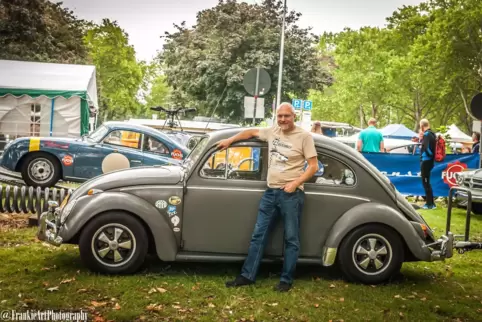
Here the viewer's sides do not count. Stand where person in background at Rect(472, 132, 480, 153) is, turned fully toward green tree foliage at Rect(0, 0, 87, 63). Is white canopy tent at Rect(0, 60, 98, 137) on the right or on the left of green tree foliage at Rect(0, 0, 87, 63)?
left

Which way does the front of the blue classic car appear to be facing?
to the viewer's left

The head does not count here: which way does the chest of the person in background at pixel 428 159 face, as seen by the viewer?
to the viewer's left

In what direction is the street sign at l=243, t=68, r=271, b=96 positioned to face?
away from the camera

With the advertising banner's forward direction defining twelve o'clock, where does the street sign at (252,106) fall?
The street sign is roughly at 2 o'clock from the advertising banner.

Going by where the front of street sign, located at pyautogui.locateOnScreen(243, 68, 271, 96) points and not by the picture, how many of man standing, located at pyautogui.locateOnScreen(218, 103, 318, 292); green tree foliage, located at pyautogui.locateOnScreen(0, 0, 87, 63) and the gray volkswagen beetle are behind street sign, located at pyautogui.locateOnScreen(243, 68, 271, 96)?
2

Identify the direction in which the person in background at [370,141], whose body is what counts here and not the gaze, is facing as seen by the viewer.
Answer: away from the camera

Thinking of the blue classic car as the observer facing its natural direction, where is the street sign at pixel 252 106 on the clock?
The street sign is roughly at 6 o'clock from the blue classic car.

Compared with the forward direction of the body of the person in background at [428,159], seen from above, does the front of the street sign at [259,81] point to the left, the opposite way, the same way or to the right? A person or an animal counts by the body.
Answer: to the right

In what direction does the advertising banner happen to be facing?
toward the camera

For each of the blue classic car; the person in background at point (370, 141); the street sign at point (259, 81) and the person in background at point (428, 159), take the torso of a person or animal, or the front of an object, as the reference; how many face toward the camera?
0

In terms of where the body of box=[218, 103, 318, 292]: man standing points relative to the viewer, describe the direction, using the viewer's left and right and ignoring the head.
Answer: facing the viewer and to the left of the viewer

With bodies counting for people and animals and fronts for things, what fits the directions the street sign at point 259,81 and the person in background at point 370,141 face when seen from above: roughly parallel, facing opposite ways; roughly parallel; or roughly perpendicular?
roughly parallel

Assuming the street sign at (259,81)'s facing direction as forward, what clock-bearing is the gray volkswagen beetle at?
The gray volkswagen beetle is roughly at 6 o'clock from the street sign.

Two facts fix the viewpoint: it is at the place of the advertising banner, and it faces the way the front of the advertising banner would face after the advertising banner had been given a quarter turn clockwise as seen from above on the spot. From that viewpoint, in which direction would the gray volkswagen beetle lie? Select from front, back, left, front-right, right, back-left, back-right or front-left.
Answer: left

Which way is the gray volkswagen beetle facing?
to the viewer's left

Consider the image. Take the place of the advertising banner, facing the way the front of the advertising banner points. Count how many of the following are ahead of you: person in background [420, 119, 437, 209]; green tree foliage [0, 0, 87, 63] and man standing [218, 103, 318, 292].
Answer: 2
